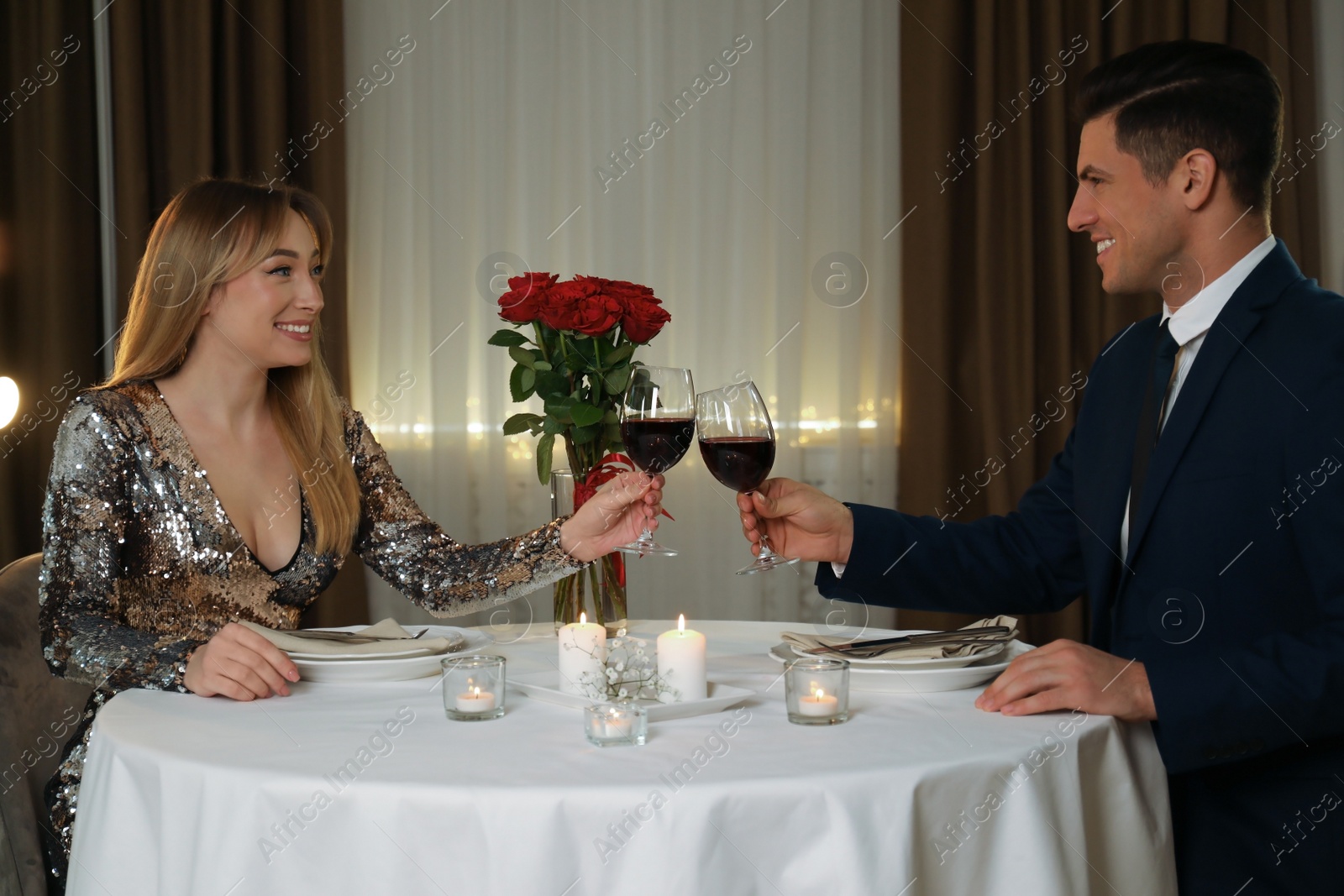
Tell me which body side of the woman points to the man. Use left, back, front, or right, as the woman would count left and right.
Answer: front

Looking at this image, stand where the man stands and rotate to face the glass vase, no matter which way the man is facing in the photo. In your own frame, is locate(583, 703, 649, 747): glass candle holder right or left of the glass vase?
left

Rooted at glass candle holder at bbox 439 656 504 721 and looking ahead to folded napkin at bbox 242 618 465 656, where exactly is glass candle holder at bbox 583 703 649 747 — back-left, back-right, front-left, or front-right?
back-right

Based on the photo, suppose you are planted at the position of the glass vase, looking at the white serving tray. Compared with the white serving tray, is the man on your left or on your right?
left

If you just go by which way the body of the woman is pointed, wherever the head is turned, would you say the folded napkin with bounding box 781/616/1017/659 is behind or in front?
in front

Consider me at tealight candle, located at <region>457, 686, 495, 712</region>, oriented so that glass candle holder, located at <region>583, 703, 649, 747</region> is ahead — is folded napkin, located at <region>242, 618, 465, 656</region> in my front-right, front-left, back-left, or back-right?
back-left

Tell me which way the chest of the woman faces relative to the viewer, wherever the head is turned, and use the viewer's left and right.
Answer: facing the viewer and to the right of the viewer

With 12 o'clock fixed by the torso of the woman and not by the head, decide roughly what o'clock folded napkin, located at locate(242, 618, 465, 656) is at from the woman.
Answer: The folded napkin is roughly at 1 o'clock from the woman.

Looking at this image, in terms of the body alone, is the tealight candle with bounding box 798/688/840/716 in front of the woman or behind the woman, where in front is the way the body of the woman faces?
in front

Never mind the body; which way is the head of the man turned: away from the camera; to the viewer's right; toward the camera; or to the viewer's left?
to the viewer's left
